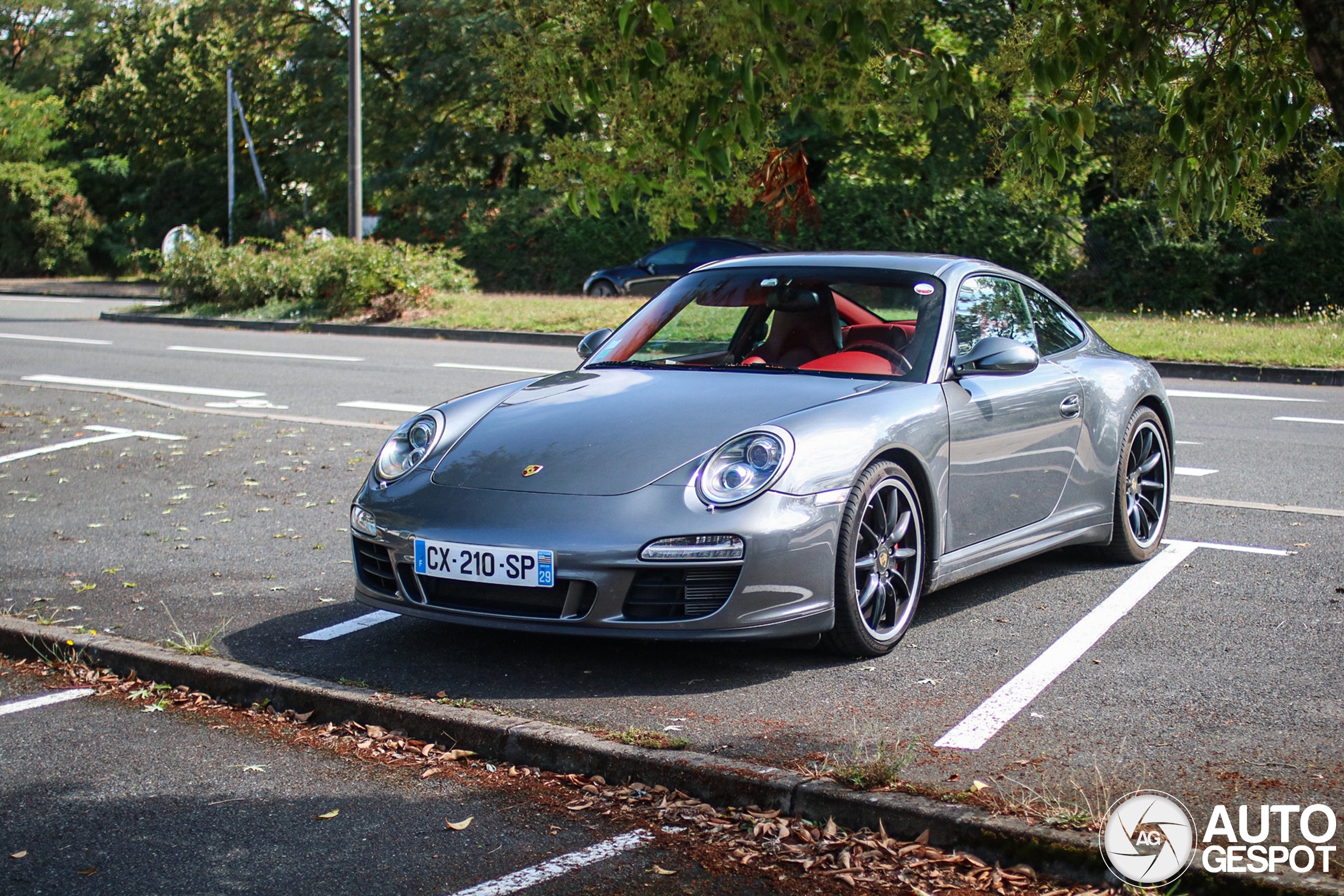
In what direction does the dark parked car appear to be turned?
to the viewer's left

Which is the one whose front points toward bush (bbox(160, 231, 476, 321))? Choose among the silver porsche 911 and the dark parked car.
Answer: the dark parked car

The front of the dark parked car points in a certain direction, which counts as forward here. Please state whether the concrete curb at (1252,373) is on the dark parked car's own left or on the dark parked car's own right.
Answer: on the dark parked car's own left

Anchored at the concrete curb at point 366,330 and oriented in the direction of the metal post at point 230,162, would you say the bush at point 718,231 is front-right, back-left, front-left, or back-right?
front-right

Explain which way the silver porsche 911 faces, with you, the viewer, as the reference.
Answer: facing the viewer and to the left of the viewer

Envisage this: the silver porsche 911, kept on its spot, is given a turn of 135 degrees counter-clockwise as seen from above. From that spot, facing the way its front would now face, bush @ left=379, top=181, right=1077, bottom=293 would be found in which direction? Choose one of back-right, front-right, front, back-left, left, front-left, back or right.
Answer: left

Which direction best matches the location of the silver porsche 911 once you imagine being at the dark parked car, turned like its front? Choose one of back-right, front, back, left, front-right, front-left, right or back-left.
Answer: left

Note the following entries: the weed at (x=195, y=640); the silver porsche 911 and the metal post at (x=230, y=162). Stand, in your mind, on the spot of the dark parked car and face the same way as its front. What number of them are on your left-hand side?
2

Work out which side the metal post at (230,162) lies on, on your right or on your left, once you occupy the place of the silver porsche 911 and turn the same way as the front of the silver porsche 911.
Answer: on your right

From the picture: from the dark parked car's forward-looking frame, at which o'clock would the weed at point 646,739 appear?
The weed is roughly at 9 o'clock from the dark parked car.

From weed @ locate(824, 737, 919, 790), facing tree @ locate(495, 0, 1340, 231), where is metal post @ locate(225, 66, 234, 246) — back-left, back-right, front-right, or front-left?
front-left

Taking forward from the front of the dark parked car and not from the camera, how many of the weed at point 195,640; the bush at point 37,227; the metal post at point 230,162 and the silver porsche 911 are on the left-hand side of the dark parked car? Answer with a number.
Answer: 2

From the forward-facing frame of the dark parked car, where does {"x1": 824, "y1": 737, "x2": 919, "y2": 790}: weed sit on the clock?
The weed is roughly at 9 o'clock from the dark parked car.

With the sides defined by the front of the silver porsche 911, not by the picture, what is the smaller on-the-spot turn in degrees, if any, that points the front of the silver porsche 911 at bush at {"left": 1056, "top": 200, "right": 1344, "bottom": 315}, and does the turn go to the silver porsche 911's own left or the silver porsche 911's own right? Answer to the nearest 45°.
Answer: approximately 135° to the silver porsche 911's own right

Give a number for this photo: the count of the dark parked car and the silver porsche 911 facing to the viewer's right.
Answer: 0

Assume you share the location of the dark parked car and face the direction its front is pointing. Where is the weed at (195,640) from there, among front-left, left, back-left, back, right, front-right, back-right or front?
left

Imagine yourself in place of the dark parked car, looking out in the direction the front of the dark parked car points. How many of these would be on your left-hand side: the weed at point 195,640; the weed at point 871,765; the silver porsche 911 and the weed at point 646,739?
4
